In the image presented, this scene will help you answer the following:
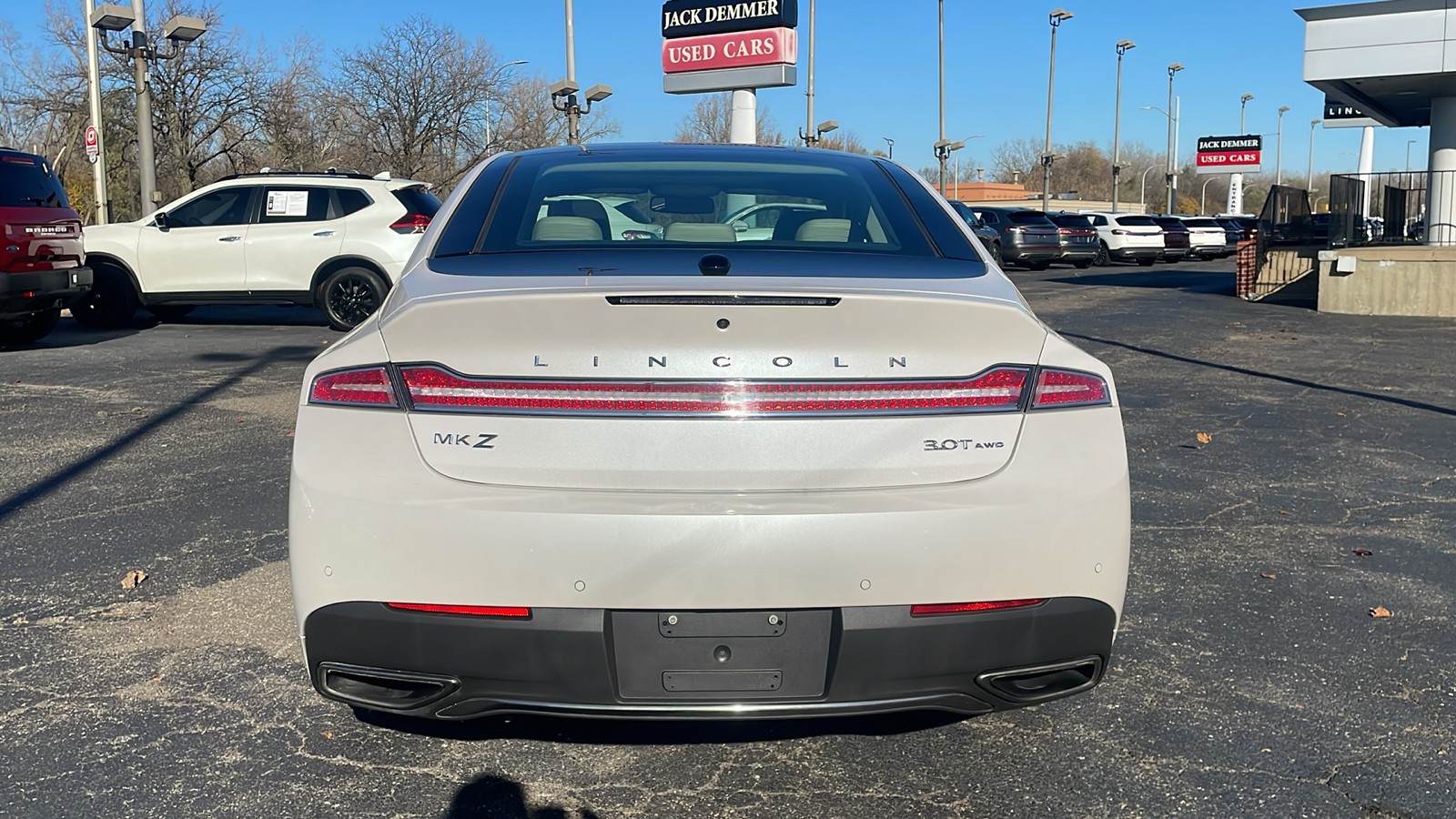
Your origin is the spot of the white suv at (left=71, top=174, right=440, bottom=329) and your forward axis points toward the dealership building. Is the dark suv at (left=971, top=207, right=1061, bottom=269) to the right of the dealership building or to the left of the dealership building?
left

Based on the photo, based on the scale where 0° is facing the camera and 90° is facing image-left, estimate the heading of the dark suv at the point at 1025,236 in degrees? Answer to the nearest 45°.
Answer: approximately 135°

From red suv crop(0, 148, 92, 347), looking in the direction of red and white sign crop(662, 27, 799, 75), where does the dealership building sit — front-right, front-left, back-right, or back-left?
front-right

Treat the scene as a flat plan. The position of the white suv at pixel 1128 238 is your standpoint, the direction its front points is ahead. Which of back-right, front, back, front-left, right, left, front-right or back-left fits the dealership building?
back-left

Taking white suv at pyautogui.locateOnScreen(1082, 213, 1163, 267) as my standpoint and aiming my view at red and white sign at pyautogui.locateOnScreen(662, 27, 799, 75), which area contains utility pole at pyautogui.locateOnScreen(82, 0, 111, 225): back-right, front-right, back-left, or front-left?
front-left

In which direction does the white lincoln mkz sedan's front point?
away from the camera

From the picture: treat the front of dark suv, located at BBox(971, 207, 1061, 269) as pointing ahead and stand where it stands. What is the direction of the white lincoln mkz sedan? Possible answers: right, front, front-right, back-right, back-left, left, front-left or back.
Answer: back-left

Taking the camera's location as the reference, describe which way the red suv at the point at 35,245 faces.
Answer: facing away from the viewer and to the left of the viewer

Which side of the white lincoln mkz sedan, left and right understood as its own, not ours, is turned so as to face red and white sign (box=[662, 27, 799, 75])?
front

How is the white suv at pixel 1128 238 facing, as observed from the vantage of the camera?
facing away from the viewer and to the left of the viewer

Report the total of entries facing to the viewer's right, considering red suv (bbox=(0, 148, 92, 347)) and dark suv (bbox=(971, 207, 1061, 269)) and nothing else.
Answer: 0

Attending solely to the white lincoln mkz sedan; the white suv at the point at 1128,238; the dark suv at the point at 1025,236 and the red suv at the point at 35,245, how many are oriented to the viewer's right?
0
